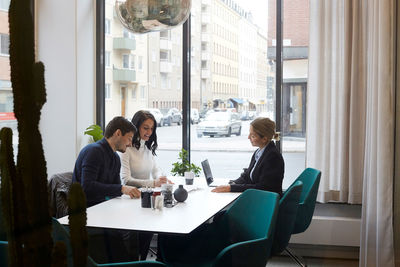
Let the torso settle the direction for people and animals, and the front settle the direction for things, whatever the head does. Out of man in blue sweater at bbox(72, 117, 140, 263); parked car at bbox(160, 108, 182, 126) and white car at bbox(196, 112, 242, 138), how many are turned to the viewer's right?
1

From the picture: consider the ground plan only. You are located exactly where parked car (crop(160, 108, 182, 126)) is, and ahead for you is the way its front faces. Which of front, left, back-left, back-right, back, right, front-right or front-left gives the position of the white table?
front-left

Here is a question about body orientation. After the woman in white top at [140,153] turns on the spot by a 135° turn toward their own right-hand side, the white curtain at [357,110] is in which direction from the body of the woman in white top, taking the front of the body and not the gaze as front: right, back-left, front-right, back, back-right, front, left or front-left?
back

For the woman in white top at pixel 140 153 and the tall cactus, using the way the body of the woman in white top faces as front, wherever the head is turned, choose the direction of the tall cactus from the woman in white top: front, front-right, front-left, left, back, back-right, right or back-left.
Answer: front-right

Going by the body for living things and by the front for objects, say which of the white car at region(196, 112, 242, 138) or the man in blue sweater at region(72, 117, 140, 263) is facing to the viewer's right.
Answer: the man in blue sweater

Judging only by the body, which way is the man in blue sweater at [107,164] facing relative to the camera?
to the viewer's right

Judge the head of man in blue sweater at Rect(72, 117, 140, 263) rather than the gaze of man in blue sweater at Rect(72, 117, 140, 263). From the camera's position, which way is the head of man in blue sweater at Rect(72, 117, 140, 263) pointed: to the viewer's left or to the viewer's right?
to the viewer's right

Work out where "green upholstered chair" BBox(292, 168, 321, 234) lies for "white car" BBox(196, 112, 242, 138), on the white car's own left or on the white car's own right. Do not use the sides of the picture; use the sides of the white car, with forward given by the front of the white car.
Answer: on the white car's own left

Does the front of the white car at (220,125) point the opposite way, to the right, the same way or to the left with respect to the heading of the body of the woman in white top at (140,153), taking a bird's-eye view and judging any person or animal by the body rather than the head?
to the right
